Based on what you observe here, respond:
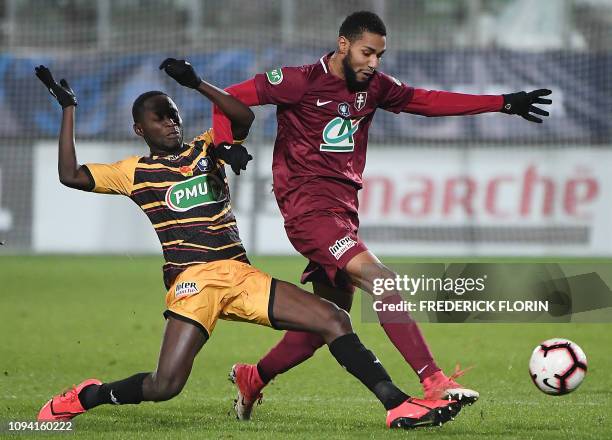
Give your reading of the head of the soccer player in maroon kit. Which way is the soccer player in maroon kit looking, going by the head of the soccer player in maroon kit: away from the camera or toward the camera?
toward the camera

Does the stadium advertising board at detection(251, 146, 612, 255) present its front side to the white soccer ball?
yes

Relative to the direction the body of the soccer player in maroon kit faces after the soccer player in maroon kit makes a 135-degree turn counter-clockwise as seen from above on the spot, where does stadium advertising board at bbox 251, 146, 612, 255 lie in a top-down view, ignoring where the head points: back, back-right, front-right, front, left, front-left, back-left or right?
front

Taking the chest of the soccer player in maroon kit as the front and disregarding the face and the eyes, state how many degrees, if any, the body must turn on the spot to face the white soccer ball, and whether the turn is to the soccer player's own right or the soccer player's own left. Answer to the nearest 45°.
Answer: approximately 45° to the soccer player's own left

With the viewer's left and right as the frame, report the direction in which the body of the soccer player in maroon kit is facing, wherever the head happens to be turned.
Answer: facing the viewer and to the right of the viewer

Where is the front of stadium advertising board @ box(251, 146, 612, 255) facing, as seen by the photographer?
facing the viewer
